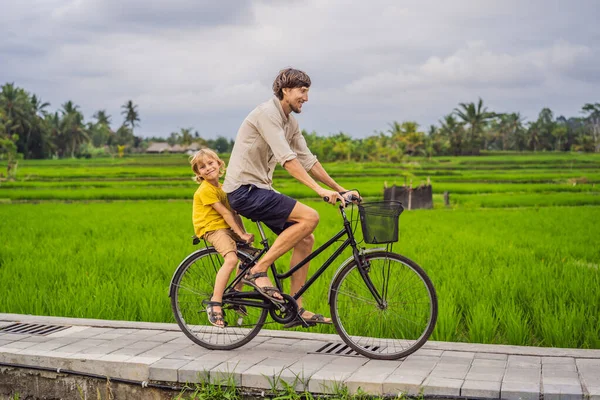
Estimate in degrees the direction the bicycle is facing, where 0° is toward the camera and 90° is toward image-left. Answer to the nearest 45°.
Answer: approximately 270°

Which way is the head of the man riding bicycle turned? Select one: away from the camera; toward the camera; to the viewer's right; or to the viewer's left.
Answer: to the viewer's right

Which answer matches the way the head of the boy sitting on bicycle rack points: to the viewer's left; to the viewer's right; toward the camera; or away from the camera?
toward the camera

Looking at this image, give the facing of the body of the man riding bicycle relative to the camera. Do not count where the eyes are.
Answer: to the viewer's right
